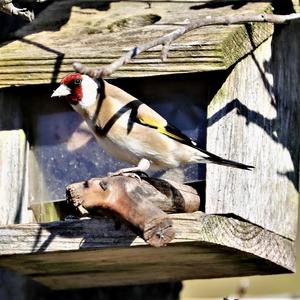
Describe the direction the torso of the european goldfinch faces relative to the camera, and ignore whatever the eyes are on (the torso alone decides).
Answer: to the viewer's left
